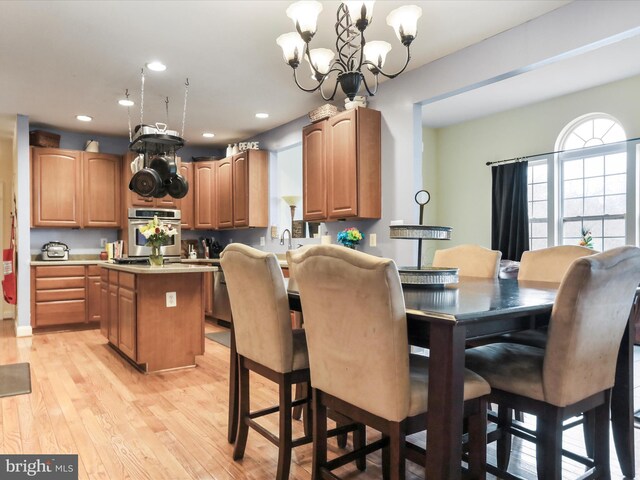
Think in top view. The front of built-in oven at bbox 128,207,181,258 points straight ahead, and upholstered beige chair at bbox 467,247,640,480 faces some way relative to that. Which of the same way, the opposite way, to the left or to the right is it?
the opposite way

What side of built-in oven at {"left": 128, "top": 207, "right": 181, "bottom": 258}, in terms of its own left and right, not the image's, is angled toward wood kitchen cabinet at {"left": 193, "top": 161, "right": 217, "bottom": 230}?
left

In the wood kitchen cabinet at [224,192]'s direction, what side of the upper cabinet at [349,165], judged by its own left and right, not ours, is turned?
right

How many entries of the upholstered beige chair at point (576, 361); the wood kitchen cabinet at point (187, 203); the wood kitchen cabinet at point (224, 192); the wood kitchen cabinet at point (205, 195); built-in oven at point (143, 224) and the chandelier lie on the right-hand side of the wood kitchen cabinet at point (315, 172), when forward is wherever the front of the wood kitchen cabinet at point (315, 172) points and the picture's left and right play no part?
4

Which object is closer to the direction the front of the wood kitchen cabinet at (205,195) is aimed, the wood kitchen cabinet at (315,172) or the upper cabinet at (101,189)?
the wood kitchen cabinet

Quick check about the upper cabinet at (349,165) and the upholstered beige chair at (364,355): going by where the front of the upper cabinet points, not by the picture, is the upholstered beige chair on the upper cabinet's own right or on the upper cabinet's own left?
on the upper cabinet's own left

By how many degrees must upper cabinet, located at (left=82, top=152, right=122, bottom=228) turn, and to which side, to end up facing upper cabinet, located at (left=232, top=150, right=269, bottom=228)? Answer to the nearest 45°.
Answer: approximately 45° to its left

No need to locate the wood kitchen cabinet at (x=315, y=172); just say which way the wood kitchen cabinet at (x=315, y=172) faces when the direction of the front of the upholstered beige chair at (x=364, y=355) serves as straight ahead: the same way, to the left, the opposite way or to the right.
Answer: the opposite way

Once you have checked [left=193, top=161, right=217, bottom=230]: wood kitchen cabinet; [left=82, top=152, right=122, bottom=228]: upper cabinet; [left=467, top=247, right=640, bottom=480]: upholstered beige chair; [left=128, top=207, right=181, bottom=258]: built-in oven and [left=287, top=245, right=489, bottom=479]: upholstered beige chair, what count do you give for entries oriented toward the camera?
3

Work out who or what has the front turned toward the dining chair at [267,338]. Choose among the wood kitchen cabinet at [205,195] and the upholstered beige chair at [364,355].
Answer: the wood kitchen cabinet

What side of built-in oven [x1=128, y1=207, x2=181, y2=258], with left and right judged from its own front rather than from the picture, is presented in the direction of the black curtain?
left

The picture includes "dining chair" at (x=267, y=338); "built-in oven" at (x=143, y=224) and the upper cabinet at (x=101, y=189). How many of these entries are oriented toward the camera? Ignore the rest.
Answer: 2

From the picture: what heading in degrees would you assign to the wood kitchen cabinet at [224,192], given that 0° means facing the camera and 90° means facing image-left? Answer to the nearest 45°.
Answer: approximately 45°
